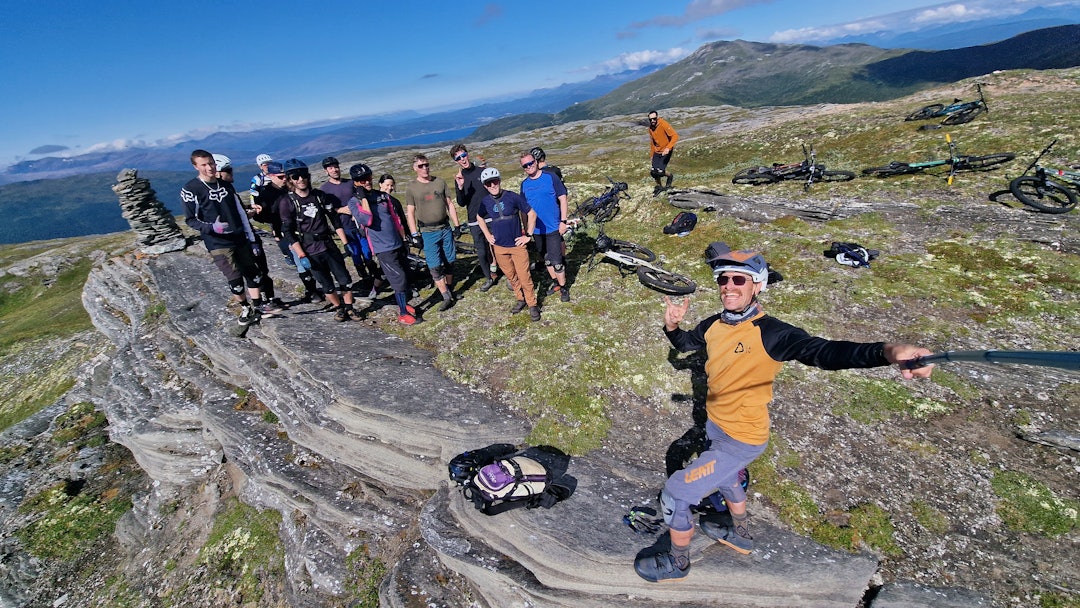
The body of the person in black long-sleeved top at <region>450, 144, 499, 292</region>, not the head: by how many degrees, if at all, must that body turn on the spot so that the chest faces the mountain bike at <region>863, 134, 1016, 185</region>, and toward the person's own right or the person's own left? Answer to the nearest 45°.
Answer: approximately 90° to the person's own left

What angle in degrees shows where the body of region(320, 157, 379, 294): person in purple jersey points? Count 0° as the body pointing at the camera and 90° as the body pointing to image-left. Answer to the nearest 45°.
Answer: approximately 0°

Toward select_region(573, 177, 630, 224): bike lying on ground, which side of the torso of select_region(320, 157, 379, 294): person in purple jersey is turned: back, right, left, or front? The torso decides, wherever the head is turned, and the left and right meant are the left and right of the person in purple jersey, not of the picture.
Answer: left

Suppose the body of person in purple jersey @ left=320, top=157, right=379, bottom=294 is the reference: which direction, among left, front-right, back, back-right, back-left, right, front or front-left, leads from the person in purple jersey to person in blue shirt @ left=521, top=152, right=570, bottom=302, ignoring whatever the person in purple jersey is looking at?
front-left

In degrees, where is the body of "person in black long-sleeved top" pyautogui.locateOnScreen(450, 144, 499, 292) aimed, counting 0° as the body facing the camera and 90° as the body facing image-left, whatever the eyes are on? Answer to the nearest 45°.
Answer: approximately 0°

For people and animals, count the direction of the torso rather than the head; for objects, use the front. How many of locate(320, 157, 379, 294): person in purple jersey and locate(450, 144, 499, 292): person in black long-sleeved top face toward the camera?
2

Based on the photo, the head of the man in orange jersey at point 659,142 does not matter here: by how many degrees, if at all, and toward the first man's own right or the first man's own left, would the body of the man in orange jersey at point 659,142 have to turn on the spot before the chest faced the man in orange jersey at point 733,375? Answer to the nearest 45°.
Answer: approximately 45° to the first man's own left

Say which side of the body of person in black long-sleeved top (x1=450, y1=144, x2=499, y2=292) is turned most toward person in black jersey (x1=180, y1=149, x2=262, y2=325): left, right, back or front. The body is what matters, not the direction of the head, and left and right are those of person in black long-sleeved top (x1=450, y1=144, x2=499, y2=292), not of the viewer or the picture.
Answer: right

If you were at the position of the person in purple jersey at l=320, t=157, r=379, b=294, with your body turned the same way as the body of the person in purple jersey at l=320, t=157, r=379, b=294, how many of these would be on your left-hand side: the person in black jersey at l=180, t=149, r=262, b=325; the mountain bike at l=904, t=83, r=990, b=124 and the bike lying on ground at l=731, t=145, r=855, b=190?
2
